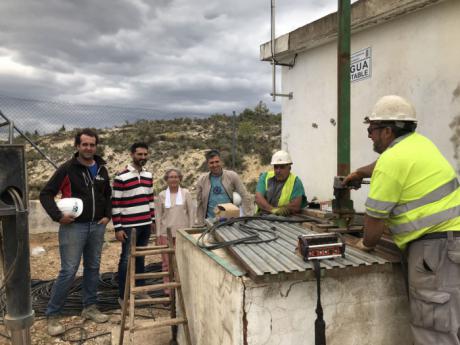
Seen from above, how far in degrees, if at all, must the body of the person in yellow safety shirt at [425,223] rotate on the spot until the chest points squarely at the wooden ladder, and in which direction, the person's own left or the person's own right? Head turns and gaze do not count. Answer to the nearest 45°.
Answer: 0° — they already face it

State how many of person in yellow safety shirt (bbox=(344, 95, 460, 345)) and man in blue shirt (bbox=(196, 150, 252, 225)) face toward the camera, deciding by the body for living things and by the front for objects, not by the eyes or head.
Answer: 1

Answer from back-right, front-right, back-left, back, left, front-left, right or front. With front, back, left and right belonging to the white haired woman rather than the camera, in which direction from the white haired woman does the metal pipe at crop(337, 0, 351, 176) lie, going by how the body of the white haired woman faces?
front-left

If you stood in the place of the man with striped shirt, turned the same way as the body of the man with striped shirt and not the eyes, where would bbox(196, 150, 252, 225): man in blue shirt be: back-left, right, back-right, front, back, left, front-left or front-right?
front-left

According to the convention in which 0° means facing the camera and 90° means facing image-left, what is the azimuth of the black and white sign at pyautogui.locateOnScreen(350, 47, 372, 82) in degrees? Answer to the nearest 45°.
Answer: approximately 45°

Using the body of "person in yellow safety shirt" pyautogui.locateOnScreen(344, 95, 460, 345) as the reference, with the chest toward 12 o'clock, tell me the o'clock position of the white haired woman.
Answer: The white haired woman is roughly at 1 o'clock from the person in yellow safety shirt.

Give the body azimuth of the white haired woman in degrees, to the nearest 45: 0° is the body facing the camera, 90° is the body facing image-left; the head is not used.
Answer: approximately 0°

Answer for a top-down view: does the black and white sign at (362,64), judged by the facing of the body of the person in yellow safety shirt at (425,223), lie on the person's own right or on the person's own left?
on the person's own right

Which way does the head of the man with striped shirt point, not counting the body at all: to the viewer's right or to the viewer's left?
to the viewer's right

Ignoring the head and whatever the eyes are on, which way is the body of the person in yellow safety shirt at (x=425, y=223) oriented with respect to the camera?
to the viewer's left

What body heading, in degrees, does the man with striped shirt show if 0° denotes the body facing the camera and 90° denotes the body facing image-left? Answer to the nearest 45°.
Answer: approximately 315°

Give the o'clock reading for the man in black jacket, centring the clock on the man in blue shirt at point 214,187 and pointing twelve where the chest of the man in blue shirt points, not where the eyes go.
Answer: The man in black jacket is roughly at 2 o'clock from the man in blue shirt.
